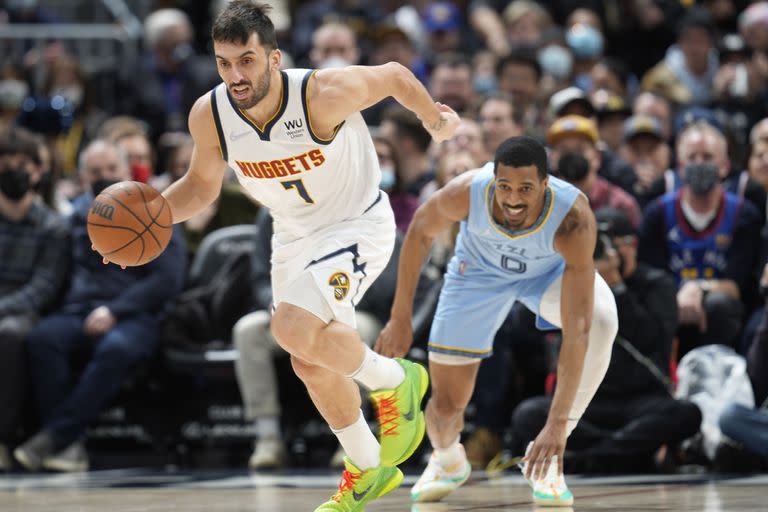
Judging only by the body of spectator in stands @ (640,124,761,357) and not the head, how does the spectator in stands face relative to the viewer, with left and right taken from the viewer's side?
facing the viewer

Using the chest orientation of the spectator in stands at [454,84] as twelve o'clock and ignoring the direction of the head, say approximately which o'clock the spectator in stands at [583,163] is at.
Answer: the spectator in stands at [583,163] is roughly at 11 o'clock from the spectator in stands at [454,84].

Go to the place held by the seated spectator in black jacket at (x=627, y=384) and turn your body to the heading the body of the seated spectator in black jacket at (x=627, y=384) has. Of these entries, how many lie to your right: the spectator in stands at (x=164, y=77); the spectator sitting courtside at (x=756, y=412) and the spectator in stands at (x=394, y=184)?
2

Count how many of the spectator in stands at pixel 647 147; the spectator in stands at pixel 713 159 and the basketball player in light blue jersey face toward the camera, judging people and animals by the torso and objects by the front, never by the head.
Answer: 3

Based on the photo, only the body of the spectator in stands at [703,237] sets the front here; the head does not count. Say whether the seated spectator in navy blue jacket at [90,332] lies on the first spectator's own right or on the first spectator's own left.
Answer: on the first spectator's own right

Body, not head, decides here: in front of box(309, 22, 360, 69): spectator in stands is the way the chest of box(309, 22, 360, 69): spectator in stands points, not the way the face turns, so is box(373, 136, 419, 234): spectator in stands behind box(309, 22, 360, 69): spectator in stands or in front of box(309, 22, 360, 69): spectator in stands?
in front

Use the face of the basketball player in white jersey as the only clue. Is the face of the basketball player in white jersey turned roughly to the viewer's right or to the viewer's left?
to the viewer's left

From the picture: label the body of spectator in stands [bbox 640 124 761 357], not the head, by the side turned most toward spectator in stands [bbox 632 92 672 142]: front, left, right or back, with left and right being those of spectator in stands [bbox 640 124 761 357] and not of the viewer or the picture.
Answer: back

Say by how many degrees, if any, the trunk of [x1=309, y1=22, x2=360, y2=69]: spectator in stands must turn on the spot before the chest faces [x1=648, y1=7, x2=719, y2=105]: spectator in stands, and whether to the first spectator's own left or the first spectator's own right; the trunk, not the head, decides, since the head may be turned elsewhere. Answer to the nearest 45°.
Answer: approximately 90° to the first spectator's own left

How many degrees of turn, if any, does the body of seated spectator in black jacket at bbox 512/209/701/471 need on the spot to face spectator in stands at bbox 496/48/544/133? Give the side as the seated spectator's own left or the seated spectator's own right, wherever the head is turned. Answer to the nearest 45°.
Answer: approximately 135° to the seated spectator's own right

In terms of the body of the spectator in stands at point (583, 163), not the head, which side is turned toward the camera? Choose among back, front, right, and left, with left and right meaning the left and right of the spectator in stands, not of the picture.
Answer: front

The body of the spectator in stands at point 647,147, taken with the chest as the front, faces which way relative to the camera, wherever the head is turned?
toward the camera

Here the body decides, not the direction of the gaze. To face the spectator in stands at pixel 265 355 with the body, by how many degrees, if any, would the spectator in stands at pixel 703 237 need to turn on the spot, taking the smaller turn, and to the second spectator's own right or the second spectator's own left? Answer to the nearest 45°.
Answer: approximately 90° to the second spectator's own right
